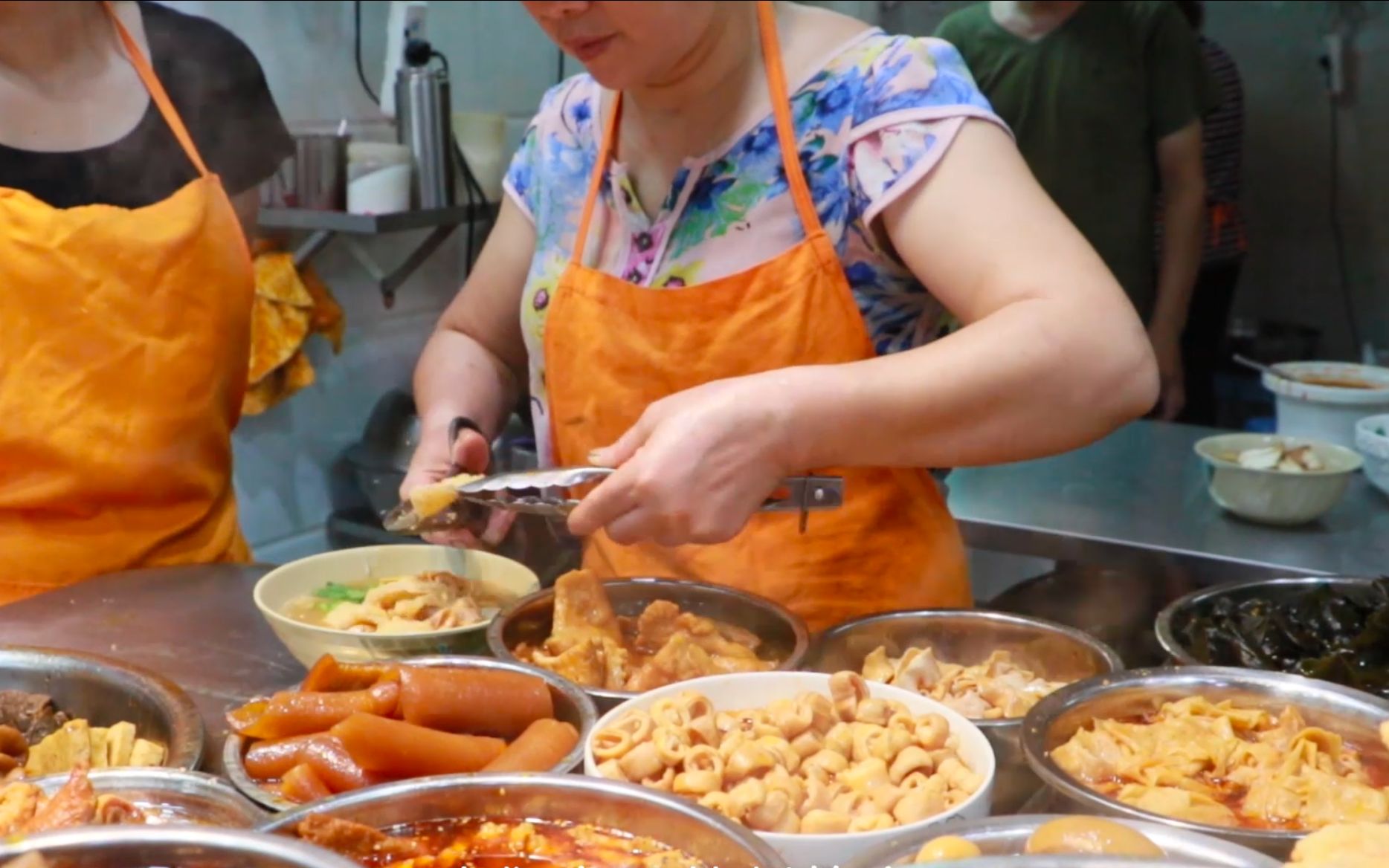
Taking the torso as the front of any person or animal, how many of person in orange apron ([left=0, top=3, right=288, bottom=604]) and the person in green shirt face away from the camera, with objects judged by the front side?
0

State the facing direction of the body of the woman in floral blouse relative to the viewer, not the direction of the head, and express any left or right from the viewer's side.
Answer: facing the viewer and to the left of the viewer

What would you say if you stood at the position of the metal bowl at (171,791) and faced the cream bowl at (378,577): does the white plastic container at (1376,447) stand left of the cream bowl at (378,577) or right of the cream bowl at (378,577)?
right

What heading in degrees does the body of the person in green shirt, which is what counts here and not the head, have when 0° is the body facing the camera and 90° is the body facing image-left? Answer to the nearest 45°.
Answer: approximately 45°

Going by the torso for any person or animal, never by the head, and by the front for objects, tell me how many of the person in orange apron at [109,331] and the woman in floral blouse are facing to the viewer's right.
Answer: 0

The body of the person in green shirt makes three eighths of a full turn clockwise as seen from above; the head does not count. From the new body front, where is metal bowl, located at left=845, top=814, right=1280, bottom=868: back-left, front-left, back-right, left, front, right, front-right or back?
back

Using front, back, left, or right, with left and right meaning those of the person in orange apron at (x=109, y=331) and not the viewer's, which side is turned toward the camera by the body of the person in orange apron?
front
